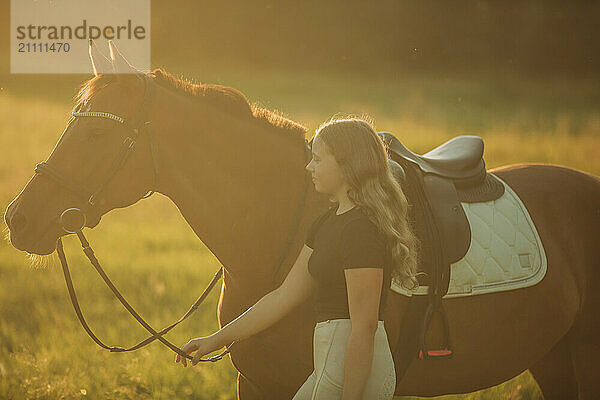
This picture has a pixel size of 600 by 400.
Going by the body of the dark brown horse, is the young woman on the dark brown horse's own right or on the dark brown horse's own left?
on the dark brown horse's own left

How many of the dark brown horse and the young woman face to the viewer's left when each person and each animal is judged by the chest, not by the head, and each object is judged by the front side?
2

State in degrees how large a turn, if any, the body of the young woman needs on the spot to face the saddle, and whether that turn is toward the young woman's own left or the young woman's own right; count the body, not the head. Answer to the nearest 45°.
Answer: approximately 135° to the young woman's own right

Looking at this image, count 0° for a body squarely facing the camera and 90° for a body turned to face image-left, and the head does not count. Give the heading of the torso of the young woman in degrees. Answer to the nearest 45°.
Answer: approximately 90°

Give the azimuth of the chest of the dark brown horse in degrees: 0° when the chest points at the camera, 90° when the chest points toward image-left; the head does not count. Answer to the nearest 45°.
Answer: approximately 90°

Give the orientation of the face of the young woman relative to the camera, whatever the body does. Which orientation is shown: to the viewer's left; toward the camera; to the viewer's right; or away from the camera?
to the viewer's left

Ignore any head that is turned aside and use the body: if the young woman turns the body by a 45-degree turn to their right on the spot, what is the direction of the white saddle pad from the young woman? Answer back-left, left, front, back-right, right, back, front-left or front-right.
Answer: right
